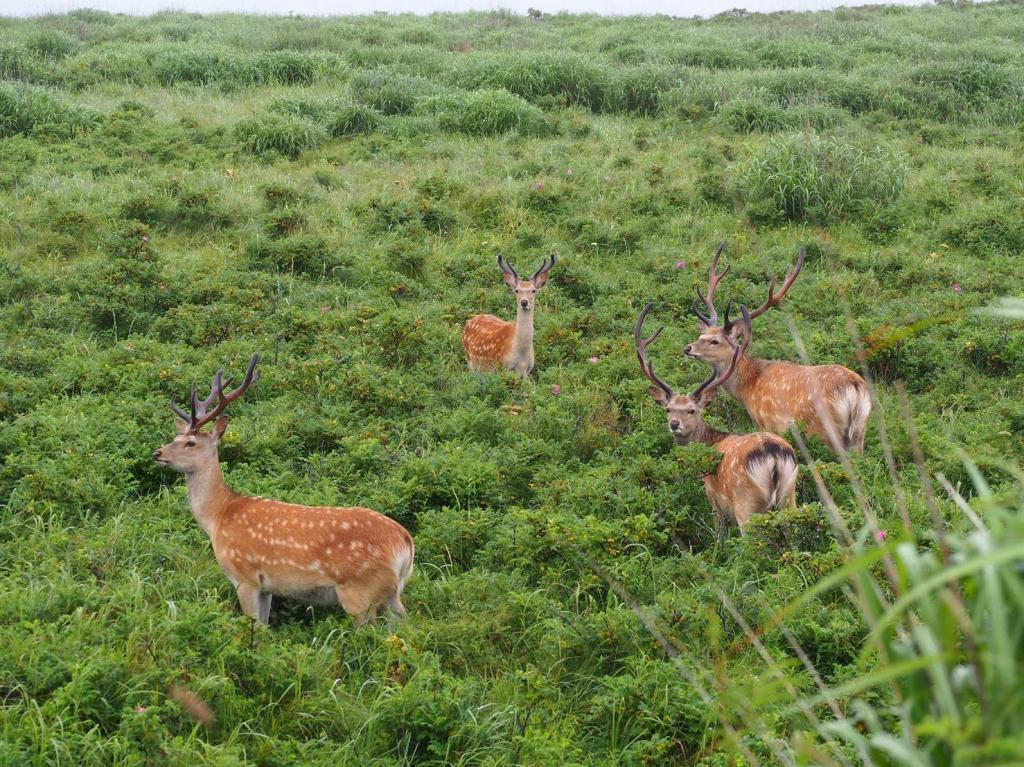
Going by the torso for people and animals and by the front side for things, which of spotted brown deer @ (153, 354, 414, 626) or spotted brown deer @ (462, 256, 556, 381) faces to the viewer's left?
spotted brown deer @ (153, 354, 414, 626)

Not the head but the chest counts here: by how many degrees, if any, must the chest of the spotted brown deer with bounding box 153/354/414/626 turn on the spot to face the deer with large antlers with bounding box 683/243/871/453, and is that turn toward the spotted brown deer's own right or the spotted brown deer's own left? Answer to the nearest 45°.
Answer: approximately 135° to the spotted brown deer's own right

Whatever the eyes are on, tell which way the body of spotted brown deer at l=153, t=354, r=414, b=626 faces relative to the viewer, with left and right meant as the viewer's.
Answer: facing to the left of the viewer

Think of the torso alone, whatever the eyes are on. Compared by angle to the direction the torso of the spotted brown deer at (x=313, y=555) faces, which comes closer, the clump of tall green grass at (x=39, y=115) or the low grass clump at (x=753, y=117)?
the clump of tall green grass

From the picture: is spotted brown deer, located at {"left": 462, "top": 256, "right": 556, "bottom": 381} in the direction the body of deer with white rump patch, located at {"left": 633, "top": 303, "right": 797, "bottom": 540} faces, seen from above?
yes

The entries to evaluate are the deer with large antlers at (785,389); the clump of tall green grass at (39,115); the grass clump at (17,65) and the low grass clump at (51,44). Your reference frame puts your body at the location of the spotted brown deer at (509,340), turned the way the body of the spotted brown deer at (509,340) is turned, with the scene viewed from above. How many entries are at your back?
3

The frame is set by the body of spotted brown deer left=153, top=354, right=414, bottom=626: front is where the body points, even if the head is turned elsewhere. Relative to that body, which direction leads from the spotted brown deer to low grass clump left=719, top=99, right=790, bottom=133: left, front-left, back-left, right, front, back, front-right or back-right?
back-right

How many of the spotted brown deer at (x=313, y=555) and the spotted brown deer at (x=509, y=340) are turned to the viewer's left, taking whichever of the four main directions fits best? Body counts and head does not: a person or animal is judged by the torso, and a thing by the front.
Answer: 1

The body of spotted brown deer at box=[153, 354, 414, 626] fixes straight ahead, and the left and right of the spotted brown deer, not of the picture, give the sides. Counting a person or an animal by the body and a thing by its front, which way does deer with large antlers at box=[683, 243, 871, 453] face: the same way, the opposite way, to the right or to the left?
to the right

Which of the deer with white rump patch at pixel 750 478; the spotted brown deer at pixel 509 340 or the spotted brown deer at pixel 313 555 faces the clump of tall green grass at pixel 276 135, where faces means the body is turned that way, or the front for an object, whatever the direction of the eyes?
the deer with white rump patch

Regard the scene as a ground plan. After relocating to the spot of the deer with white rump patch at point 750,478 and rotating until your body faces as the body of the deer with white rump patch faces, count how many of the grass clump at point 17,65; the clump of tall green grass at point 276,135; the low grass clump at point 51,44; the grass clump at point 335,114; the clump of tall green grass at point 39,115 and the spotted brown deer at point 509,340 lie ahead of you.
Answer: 6

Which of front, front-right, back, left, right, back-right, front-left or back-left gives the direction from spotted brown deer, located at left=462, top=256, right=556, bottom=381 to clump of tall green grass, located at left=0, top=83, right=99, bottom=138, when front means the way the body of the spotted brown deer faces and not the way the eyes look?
back

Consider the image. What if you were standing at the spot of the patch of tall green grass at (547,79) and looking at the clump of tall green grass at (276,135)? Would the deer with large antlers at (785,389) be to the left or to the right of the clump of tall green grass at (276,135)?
left

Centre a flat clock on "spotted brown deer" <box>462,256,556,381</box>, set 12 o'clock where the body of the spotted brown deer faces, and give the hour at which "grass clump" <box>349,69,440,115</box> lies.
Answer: The grass clump is roughly at 7 o'clock from the spotted brown deer.

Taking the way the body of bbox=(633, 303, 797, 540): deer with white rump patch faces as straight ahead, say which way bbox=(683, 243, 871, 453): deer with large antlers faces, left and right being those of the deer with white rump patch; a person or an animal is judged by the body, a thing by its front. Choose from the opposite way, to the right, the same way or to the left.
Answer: the same way

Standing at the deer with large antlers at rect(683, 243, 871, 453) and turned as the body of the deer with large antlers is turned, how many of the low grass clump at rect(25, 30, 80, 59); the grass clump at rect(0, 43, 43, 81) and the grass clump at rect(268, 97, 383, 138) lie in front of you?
3

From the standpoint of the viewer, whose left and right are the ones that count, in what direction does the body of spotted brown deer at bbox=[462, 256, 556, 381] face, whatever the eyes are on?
facing the viewer and to the right of the viewer

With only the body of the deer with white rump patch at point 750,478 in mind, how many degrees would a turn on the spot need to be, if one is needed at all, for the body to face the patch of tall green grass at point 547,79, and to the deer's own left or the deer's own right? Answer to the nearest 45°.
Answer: approximately 45° to the deer's own right

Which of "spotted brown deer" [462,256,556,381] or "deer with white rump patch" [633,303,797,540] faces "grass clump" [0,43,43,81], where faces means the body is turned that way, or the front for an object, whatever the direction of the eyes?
the deer with white rump patch

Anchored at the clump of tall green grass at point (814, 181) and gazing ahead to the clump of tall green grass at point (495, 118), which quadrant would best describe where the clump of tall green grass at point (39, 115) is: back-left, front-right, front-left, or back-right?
front-left

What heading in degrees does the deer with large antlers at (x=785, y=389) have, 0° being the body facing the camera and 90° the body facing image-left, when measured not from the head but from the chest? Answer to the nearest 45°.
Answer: approximately 135°
